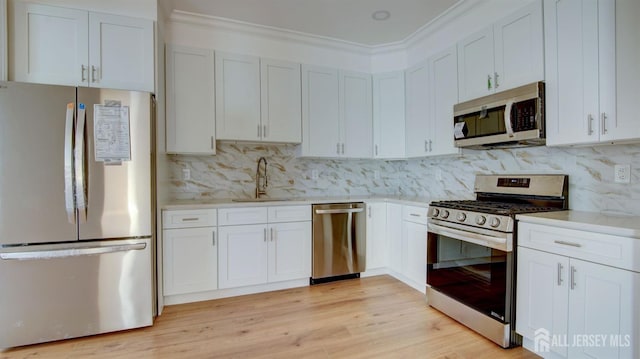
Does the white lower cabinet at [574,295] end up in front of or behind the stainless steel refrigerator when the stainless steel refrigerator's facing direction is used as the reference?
in front

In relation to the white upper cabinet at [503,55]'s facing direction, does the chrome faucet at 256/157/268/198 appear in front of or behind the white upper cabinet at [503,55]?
in front

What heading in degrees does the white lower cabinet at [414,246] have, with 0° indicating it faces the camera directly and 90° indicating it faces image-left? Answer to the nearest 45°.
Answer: approximately 45°

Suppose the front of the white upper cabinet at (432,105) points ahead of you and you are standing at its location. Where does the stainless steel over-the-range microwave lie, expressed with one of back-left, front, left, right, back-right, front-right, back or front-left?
left

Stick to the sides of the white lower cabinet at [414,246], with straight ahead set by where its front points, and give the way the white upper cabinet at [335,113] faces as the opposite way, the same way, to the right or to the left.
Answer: to the left

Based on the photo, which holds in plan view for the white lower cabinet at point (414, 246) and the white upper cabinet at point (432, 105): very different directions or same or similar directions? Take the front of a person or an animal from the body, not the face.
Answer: same or similar directions

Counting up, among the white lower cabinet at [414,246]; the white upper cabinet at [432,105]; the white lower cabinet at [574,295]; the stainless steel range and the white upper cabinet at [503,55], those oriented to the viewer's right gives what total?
0

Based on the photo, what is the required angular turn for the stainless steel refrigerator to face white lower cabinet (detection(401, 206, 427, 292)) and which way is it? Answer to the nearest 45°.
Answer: approximately 90° to its left

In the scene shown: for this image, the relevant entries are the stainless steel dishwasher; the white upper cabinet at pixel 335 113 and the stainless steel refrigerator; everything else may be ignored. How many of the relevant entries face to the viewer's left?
0

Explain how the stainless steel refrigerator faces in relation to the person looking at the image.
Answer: facing the viewer

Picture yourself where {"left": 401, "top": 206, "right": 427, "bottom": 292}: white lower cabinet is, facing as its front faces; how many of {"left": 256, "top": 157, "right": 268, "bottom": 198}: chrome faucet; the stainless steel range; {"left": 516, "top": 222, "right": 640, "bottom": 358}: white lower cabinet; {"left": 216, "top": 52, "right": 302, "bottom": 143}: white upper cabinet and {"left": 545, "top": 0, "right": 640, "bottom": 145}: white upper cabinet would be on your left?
3

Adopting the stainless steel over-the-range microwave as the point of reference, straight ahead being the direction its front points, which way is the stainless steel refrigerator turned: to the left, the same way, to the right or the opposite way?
to the left

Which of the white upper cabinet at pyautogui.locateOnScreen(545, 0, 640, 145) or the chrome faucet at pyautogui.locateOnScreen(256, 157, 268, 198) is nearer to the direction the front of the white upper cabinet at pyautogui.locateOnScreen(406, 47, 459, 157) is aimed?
the chrome faucet

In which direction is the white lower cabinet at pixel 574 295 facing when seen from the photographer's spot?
facing the viewer and to the left of the viewer

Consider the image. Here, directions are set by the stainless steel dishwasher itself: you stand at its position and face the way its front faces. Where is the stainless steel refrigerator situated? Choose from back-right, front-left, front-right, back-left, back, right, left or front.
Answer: right
